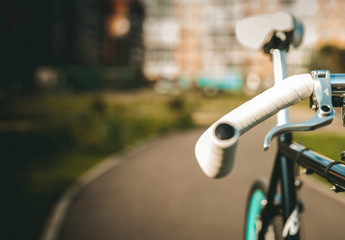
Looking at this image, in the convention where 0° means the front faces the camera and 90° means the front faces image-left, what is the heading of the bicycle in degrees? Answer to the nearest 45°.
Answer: approximately 315°
